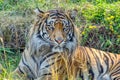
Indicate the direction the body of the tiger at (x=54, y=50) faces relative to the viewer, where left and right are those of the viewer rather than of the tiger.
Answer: facing the viewer and to the left of the viewer
